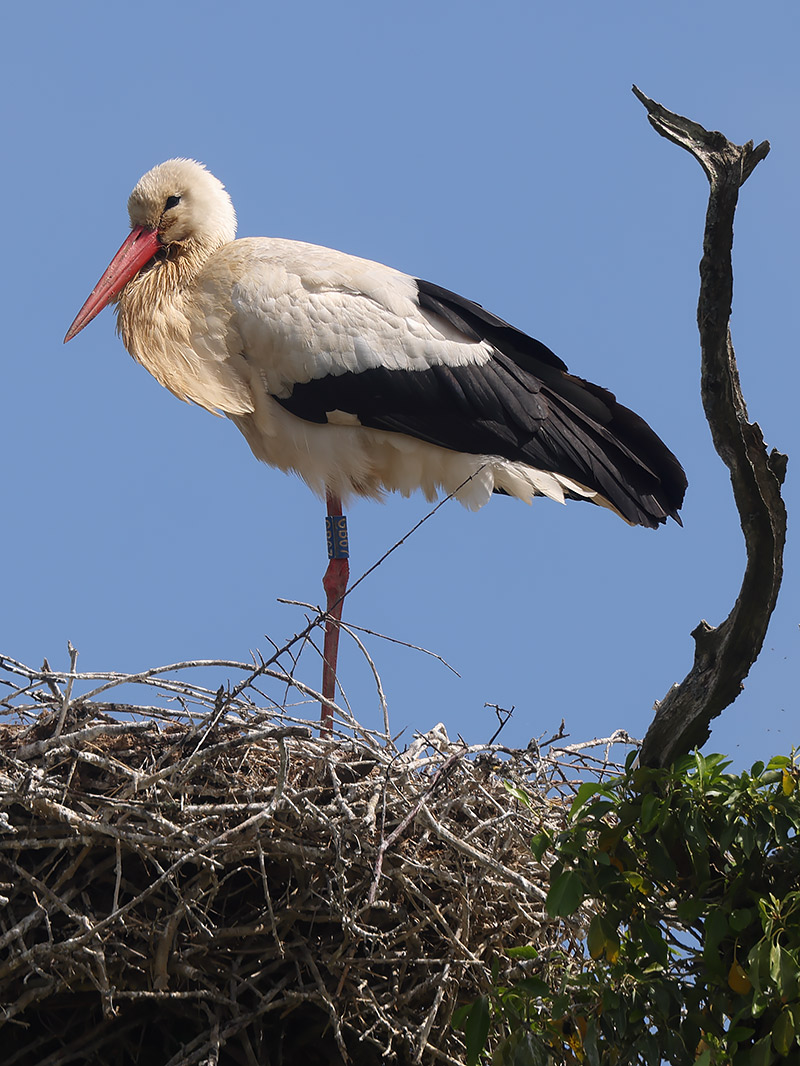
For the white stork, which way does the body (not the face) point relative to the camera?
to the viewer's left
